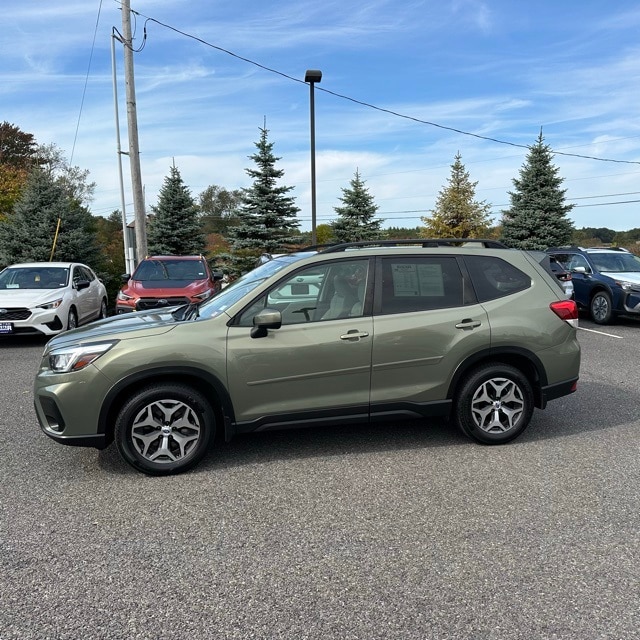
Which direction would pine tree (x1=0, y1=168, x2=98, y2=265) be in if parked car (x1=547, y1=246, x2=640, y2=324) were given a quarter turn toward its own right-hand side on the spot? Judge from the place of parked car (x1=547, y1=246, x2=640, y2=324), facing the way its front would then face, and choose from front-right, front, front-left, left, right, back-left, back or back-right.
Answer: front-right

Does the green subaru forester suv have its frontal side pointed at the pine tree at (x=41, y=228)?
no

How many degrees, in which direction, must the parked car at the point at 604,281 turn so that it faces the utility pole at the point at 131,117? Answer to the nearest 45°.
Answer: approximately 135° to its right

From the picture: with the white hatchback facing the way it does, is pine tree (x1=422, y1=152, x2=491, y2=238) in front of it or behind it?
behind

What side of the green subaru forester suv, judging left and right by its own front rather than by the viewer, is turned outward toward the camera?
left

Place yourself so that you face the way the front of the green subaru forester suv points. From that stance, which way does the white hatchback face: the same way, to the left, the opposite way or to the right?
to the left

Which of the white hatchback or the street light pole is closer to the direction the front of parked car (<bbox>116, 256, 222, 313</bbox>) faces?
the white hatchback

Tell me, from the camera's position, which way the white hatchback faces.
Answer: facing the viewer and to the left of the viewer

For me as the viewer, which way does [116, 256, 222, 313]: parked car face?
facing the viewer

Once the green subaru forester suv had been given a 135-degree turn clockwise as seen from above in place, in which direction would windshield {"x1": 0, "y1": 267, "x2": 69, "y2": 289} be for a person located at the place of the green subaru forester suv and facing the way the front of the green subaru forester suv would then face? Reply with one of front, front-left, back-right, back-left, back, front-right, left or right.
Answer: left

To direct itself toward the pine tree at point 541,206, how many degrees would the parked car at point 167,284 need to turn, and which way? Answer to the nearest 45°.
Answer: approximately 135° to its left

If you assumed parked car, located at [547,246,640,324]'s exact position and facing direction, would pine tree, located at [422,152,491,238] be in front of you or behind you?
behind

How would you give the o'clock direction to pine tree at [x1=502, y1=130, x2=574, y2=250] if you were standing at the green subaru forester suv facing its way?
The pine tree is roughly at 4 o'clock from the green subaru forester suv.

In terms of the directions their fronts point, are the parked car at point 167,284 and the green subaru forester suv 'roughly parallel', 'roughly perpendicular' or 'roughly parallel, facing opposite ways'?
roughly perpendicular

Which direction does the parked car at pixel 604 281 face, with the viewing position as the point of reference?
facing the viewer and to the right of the viewer

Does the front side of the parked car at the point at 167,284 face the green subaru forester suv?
yes

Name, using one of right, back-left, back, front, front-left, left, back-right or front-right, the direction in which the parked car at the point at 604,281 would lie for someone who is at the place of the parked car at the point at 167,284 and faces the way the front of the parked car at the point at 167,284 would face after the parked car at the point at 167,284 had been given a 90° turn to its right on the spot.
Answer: back

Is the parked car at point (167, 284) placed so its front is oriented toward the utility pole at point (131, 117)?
no

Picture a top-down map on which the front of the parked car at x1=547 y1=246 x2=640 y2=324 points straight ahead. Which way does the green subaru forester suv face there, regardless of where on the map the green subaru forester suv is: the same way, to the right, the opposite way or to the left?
to the right
